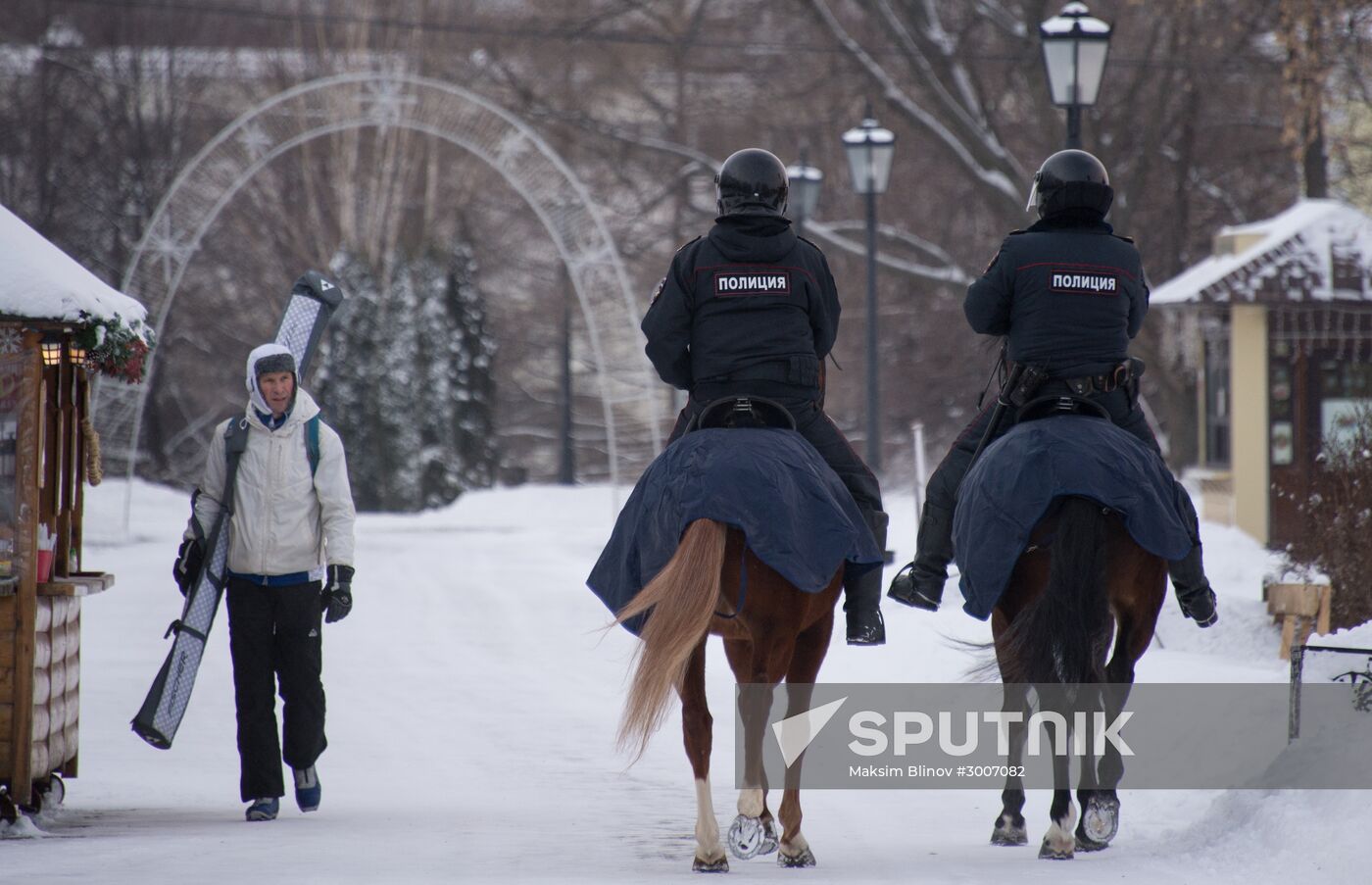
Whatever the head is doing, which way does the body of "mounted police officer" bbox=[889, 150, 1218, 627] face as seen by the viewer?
away from the camera

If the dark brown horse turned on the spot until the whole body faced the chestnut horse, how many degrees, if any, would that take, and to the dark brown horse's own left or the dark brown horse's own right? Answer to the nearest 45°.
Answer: approximately 135° to the dark brown horse's own left

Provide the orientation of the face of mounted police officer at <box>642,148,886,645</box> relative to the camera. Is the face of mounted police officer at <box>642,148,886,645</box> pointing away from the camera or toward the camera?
away from the camera

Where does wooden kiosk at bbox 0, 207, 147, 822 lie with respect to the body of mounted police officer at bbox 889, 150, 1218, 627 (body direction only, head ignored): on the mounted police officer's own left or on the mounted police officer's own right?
on the mounted police officer's own left

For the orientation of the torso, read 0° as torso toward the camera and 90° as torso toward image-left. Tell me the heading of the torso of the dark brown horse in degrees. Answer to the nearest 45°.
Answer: approximately 180°

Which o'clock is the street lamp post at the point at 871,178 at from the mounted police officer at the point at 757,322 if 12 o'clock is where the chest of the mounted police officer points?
The street lamp post is roughly at 12 o'clock from the mounted police officer.

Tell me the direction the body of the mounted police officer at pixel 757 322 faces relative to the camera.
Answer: away from the camera

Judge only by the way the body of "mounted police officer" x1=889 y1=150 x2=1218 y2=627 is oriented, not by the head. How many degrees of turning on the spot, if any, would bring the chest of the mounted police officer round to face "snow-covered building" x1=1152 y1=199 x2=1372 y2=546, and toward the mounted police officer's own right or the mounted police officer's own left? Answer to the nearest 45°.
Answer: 0° — they already face it
